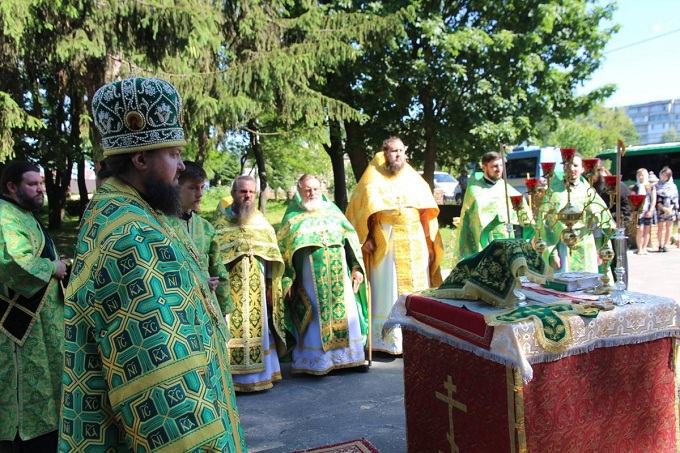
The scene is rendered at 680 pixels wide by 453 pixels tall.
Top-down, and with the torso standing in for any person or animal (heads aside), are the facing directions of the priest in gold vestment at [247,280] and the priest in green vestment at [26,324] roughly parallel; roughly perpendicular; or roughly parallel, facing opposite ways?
roughly perpendicular

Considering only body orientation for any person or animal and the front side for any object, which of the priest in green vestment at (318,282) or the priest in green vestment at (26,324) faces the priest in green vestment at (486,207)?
the priest in green vestment at (26,324)

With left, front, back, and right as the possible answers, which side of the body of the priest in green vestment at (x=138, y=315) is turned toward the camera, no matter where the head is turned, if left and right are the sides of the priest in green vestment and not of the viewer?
right

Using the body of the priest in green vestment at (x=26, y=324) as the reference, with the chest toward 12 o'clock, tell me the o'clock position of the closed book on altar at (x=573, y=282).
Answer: The closed book on altar is roughly at 1 o'clock from the priest in green vestment.

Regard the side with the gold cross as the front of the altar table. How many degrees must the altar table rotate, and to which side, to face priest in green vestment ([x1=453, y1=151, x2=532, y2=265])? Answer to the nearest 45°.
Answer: approximately 135° to its right

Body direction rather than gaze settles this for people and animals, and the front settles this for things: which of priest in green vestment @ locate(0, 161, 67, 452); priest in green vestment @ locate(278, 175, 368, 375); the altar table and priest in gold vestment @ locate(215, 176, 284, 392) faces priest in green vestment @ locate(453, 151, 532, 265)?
priest in green vestment @ locate(0, 161, 67, 452)

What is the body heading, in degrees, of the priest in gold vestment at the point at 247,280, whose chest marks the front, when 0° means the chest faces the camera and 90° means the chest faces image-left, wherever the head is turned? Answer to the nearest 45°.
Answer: approximately 0°

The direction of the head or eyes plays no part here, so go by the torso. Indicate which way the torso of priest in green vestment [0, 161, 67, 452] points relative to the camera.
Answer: to the viewer's right
